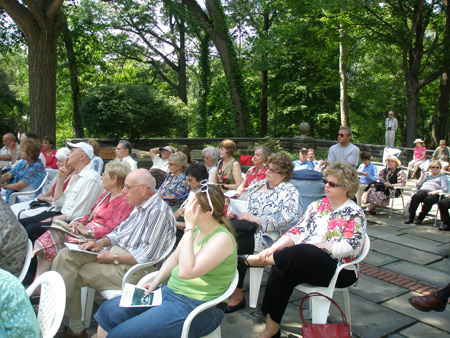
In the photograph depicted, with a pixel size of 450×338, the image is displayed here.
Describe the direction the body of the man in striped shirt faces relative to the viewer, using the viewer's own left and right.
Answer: facing to the left of the viewer

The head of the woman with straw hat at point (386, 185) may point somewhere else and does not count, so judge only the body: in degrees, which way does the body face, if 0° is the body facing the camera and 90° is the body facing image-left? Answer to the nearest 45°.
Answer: approximately 45°

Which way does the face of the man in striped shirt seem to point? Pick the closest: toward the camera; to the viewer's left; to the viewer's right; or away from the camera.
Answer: to the viewer's left

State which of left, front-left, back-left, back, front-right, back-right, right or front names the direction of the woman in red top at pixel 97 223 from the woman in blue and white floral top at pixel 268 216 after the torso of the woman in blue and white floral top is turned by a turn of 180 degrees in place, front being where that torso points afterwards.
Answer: back-left

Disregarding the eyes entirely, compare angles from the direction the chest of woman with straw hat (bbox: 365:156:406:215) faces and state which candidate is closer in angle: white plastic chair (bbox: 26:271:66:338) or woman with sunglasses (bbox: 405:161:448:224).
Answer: the white plastic chair

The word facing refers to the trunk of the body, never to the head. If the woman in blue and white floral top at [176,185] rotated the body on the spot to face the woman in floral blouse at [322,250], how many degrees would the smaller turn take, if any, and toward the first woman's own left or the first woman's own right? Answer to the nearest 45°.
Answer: approximately 90° to the first woman's own left

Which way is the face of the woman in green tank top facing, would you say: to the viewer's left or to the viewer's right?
to the viewer's left

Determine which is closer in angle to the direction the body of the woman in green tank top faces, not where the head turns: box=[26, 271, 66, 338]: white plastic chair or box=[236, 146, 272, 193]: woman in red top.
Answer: the white plastic chair

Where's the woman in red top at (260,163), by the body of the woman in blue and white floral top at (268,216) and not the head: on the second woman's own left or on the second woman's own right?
on the second woman's own right

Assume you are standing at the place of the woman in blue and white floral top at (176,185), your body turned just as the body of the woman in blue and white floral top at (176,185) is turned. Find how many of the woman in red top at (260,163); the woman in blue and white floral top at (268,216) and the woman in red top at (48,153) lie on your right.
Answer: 1

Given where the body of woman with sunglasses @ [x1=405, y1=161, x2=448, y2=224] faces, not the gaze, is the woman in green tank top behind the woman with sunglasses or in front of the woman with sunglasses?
in front

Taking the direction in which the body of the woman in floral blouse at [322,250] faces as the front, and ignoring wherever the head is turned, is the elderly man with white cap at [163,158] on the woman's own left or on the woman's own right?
on the woman's own right

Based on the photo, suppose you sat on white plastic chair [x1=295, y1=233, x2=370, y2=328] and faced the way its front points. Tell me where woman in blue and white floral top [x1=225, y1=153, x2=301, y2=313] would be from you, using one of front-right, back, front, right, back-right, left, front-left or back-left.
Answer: front-right

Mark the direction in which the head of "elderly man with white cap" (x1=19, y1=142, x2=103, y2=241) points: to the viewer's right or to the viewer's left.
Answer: to the viewer's left

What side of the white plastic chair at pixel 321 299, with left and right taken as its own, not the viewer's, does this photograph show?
left
